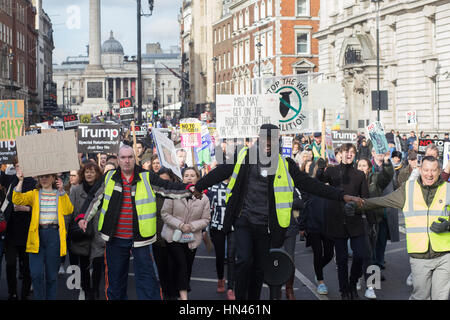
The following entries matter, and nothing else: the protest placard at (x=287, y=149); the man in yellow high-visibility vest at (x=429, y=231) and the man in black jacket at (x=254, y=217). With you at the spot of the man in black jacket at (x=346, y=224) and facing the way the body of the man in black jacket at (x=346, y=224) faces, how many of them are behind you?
1

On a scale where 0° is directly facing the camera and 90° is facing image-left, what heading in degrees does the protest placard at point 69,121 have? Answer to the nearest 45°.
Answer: approximately 0°

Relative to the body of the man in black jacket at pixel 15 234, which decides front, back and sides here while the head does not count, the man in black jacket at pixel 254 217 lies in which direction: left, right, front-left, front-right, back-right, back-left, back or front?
front-left

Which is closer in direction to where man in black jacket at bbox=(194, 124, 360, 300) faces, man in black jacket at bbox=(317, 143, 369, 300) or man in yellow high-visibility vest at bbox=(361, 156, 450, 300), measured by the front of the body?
the man in yellow high-visibility vest

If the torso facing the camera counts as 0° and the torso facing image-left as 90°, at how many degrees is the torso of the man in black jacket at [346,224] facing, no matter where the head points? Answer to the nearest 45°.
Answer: approximately 0°
